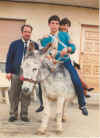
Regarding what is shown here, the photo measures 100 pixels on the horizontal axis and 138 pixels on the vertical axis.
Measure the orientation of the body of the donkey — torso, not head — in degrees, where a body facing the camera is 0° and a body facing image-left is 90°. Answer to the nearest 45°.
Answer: approximately 45°

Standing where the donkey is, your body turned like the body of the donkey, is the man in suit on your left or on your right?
on your right
